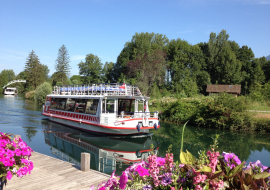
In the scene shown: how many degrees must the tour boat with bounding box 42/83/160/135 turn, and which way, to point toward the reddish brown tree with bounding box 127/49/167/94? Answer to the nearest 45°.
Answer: approximately 135° to its left

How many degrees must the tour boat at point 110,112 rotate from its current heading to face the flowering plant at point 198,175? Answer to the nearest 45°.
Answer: approximately 45° to its right

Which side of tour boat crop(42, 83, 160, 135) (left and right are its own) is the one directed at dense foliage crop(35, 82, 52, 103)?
back

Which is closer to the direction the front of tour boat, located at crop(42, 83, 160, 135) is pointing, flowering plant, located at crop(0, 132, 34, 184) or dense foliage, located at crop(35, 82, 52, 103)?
the flowering plant

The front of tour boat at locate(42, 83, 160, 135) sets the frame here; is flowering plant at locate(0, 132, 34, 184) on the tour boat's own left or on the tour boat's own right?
on the tour boat's own right

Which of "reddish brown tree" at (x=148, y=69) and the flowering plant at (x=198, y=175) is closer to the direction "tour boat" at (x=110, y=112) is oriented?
the flowering plant

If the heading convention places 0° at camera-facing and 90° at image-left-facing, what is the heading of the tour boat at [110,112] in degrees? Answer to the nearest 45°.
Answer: approximately 315°

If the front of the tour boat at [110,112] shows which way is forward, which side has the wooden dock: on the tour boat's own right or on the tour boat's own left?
on the tour boat's own right
